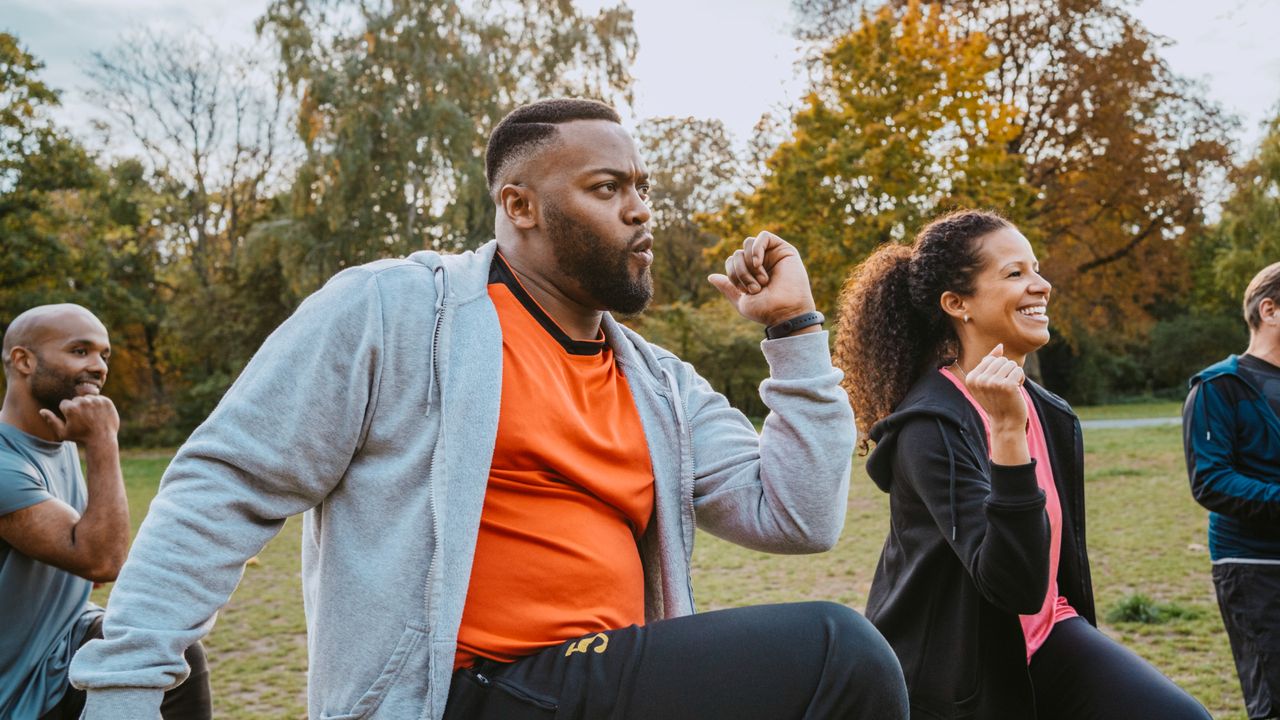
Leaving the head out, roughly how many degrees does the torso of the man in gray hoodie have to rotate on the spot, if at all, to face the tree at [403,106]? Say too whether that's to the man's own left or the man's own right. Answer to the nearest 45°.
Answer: approximately 135° to the man's own left

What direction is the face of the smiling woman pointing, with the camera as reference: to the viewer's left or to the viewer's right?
to the viewer's right

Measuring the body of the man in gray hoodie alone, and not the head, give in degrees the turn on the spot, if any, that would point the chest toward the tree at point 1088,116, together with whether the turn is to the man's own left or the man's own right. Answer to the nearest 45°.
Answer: approximately 90° to the man's own left

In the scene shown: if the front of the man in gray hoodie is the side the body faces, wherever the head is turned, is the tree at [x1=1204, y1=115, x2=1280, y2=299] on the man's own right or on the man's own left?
on the man's own left

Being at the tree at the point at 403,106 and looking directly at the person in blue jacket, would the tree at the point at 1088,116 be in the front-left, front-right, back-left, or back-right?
front-left

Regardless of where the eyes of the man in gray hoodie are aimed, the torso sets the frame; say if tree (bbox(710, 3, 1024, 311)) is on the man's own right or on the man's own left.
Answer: on the man's own left

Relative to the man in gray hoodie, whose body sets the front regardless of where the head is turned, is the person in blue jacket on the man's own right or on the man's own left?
on the man's own left

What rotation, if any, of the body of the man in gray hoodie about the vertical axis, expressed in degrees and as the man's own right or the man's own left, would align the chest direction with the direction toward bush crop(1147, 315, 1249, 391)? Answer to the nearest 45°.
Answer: approximately 90° to the man's own left

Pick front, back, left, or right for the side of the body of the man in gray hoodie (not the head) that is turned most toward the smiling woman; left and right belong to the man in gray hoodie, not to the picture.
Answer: left

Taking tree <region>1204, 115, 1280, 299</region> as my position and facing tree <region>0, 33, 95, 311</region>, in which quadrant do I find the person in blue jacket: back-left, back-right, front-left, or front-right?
front-left

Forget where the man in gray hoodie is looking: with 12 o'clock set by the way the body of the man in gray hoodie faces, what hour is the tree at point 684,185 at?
The tree is roughly at 8 o'clock from the man in gray hoodie.
